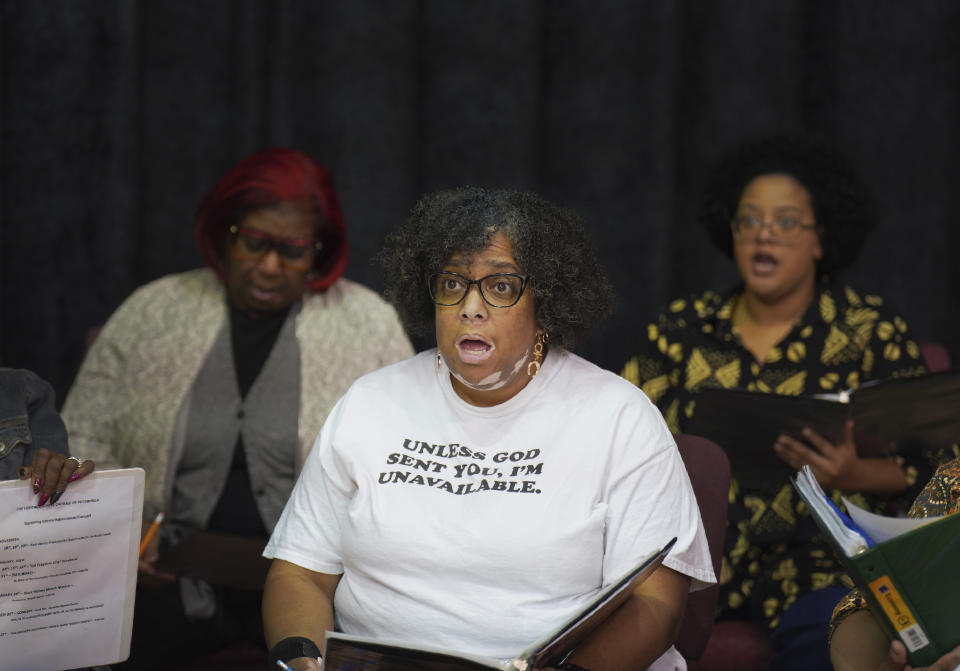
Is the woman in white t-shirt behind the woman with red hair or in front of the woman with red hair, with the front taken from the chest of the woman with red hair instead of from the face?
in front

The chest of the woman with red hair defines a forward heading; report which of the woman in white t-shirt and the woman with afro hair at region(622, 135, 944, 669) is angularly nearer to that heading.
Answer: the woman in white t-shirt

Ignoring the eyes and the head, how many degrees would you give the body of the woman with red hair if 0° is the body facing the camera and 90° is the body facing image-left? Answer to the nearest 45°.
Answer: approximately 0°

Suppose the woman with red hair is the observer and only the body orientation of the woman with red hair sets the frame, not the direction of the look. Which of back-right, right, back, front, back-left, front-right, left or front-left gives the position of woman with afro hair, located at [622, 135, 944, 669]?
left
